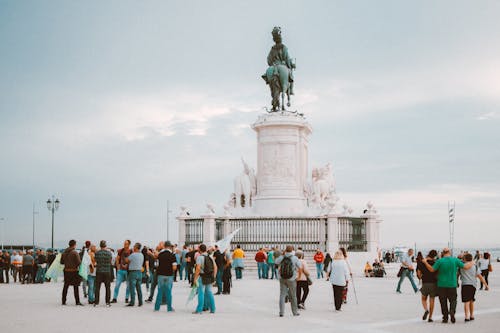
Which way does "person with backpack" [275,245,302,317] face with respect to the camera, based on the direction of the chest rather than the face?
away from the camera

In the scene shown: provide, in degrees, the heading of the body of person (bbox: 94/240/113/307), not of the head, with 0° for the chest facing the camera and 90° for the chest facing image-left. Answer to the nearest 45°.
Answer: approximately 180°

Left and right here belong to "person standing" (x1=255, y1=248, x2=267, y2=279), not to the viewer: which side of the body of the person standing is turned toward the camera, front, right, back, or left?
back
